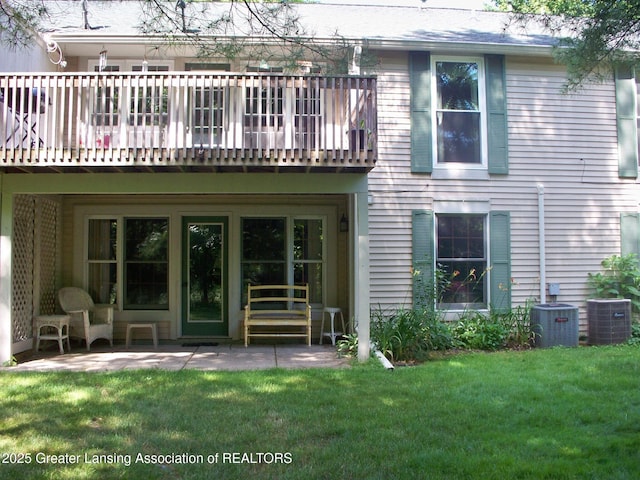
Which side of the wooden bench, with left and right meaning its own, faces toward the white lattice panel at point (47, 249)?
right

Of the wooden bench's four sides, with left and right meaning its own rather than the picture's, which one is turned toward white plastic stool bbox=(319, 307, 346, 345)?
left

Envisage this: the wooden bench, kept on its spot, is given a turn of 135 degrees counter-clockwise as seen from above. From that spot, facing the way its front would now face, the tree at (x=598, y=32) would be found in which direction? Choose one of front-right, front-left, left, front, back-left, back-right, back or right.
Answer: right

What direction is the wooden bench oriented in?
toward the camera

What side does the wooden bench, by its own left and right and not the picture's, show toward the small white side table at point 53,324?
right

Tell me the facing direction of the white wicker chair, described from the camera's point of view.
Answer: facing the viewer and to the right of the viewer

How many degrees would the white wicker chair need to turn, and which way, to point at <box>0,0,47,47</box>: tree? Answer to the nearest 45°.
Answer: approximately 45° to its right

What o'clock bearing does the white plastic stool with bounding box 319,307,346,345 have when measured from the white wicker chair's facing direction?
The white plastic stool is roughly at 11 o'clock from the white wicker chair.

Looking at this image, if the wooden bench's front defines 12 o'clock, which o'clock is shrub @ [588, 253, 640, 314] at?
The shrub is roughly at 9 o'clock from the wooden bench.
